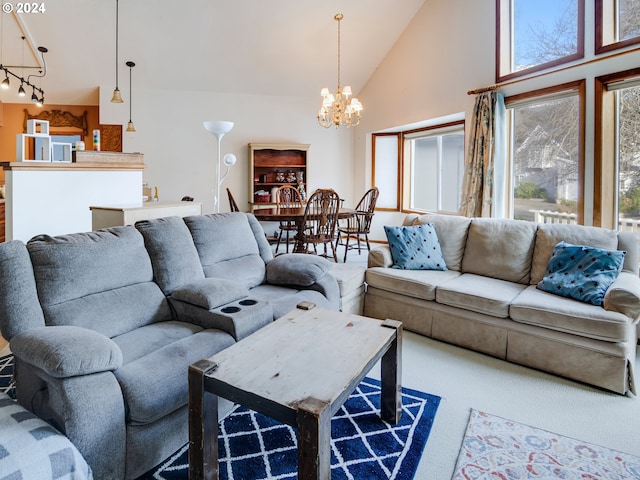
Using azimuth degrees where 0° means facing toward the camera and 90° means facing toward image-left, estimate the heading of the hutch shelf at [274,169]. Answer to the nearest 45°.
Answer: approximately 0°

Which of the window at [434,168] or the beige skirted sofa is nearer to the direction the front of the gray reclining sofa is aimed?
the beige skirted sofa

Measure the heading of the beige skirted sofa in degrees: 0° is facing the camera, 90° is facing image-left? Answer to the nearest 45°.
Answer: approximately 45°

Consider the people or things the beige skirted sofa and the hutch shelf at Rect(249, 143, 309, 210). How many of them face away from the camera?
0

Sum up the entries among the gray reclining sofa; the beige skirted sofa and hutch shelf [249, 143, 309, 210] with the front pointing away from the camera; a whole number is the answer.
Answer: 0

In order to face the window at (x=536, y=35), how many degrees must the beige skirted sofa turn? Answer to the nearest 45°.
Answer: approximately 135° to its right

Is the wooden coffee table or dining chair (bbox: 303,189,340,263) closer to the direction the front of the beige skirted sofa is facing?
the wooden coffee table

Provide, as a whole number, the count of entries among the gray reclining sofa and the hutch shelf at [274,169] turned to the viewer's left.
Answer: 0

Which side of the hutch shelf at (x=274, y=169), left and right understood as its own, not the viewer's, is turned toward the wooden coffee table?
front
